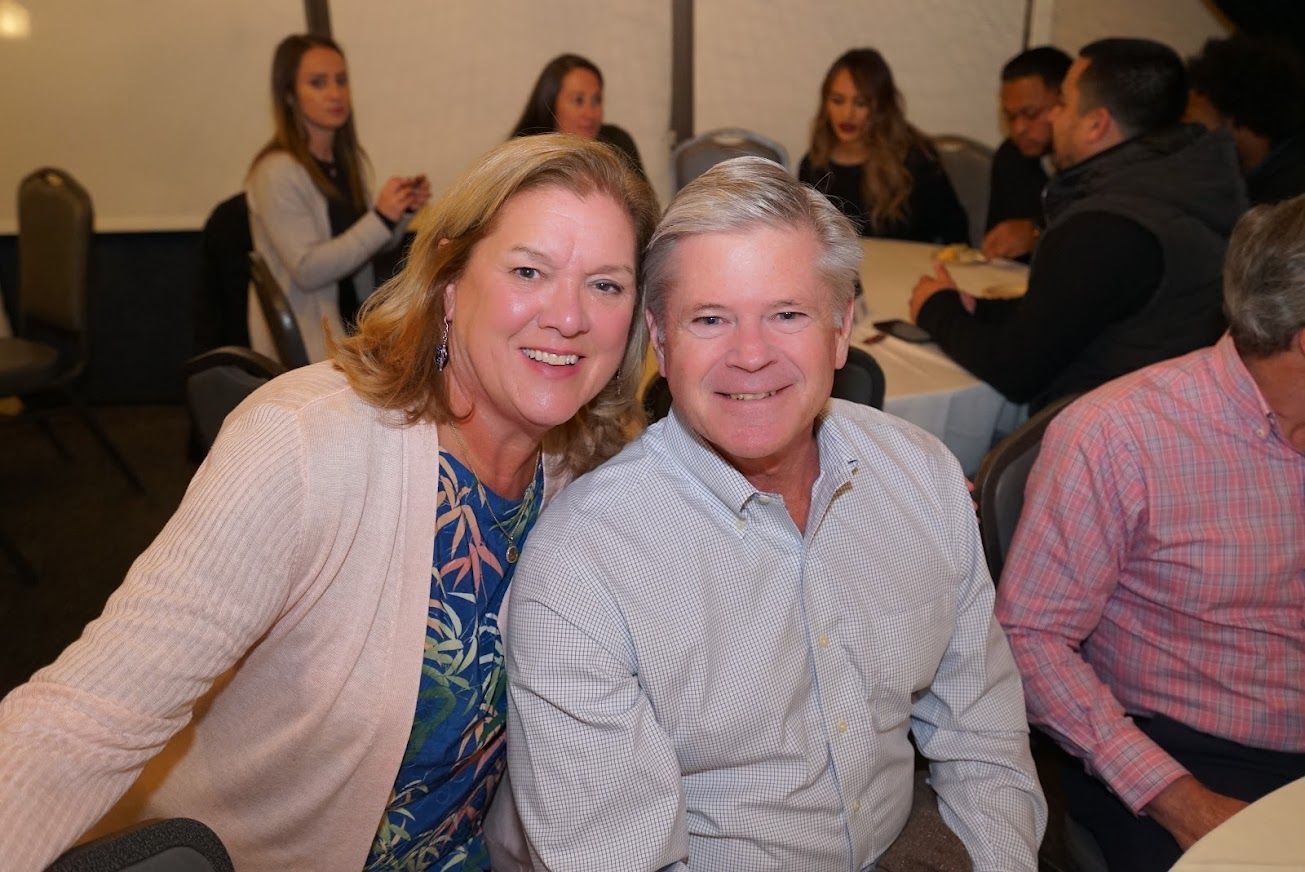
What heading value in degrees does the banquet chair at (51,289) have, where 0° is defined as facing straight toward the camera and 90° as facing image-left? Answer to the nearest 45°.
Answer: approximately 45°

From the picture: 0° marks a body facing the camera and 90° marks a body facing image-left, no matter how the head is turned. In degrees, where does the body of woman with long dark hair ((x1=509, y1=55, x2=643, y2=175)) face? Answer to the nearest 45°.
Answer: approximately 315°

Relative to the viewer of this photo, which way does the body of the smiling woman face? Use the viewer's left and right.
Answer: facing the viewer and to the right of the viewer

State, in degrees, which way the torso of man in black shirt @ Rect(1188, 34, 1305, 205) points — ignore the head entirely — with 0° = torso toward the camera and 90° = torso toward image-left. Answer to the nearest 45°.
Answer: approximately 90°

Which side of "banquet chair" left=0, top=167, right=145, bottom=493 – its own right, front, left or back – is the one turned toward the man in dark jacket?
left

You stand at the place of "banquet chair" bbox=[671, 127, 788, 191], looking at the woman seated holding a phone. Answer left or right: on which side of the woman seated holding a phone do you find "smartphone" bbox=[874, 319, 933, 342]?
left
